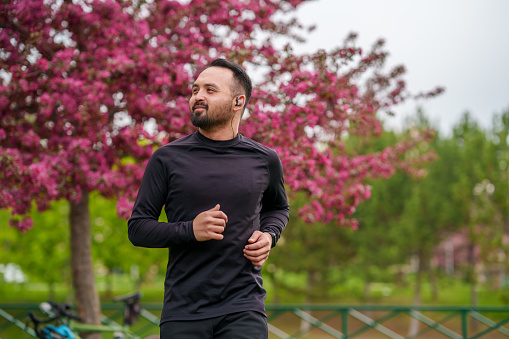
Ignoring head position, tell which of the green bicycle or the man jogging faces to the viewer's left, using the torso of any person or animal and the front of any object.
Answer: the green bicycle

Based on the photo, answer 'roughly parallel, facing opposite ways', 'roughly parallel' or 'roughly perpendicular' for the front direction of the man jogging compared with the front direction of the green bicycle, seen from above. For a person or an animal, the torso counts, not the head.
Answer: roughly perpendicular

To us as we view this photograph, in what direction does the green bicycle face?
facing to the left of the viewer

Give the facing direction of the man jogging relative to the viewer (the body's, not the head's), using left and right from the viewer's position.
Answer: facing the viewer

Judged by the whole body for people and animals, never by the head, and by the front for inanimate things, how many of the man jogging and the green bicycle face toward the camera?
1

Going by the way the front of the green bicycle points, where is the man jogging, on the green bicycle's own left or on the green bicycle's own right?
on the green bicycle's own left
